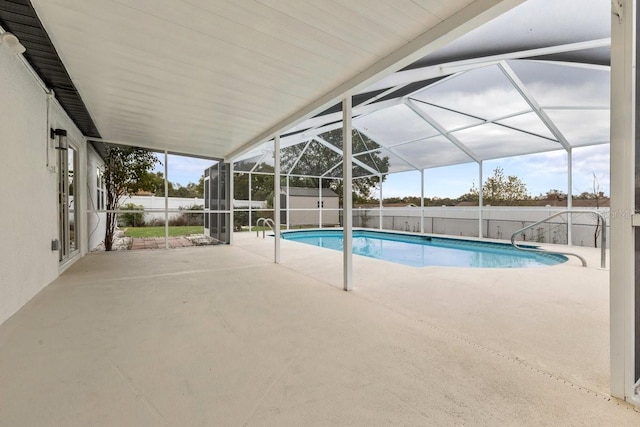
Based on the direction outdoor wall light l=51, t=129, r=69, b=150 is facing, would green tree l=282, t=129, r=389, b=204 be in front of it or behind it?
in front

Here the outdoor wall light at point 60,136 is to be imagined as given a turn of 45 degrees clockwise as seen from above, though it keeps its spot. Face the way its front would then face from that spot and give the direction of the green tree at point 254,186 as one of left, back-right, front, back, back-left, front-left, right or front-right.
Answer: left

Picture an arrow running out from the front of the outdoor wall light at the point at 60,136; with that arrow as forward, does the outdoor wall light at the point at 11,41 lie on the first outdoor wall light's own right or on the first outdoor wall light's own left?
on the first outdoor wall light's own right

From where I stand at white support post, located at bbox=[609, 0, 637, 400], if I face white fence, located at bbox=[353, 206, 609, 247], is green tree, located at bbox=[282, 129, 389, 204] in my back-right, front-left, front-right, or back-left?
front-left

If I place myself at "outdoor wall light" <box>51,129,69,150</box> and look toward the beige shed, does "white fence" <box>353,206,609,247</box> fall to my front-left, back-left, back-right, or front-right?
front-right

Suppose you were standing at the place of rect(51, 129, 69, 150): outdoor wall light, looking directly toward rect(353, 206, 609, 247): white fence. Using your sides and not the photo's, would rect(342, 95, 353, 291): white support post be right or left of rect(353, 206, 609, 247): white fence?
right

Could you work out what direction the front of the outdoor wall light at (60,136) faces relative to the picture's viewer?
facing to the right of the viewer

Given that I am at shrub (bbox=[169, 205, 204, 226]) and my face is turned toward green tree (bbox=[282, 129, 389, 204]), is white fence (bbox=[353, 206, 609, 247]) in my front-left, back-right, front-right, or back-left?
front-right

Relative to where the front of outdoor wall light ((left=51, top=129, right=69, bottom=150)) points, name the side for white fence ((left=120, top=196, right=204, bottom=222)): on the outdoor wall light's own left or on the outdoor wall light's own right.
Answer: on the outdoor wall light's own left

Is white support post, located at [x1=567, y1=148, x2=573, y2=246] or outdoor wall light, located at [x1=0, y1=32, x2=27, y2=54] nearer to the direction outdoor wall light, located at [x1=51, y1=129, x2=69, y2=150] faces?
the white support post

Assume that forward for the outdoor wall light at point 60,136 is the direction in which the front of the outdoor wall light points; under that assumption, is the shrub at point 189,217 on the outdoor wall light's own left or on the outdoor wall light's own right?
on the outdoor wall light's own left

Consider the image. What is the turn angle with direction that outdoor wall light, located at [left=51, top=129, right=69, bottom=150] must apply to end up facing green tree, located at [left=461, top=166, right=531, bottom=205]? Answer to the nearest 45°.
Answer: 0° — it already faces it

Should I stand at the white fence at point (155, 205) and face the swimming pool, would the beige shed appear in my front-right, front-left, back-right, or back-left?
front-left

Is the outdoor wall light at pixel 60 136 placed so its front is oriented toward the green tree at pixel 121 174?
no

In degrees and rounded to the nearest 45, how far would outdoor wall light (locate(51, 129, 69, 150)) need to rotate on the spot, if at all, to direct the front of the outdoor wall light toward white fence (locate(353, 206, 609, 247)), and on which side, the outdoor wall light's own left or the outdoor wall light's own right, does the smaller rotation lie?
0° — it already faces it
